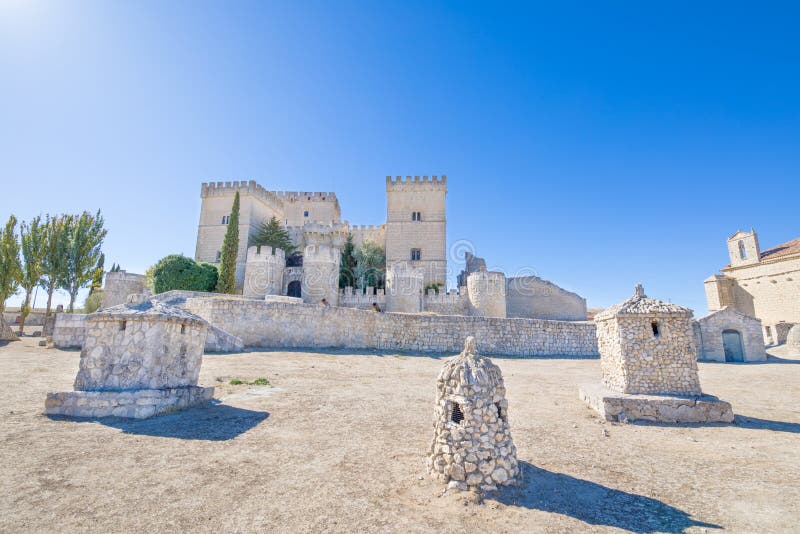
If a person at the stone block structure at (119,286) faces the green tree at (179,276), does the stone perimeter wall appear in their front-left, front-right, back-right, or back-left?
front-right

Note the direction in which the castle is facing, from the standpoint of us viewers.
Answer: facing the viewer

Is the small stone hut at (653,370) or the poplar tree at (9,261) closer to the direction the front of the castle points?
the small stone hut

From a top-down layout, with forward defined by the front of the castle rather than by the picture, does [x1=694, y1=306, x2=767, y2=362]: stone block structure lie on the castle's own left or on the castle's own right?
on the castle's own left

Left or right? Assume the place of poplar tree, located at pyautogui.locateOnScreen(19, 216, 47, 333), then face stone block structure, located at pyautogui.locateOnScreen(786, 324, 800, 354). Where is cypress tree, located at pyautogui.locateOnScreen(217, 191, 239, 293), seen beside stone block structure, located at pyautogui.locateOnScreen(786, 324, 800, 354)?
left

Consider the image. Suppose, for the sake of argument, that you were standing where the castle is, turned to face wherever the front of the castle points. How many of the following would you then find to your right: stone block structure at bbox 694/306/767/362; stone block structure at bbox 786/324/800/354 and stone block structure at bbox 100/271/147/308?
1

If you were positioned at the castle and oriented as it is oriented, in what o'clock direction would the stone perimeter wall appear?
The stone perimeter wall is roughly at 12 o'clock from the castle.

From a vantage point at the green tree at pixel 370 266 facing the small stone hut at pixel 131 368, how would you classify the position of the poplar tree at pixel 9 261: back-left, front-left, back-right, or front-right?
front-right

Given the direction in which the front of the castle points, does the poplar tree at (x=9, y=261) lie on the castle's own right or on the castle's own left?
on the castle's own right

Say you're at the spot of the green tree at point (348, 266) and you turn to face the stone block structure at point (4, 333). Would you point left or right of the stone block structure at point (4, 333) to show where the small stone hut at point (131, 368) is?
left

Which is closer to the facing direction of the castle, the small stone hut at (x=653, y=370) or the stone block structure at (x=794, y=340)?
the small stone hut

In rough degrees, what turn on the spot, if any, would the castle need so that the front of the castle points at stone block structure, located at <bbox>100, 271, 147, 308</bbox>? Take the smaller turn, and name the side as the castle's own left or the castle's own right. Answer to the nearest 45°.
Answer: approximately 90° to the castle's own right

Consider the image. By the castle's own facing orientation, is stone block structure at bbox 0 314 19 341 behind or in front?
in front

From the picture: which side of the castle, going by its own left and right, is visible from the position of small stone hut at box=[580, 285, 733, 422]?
front

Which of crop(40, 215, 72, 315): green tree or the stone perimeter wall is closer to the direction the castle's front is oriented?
the stone perimeter wall
